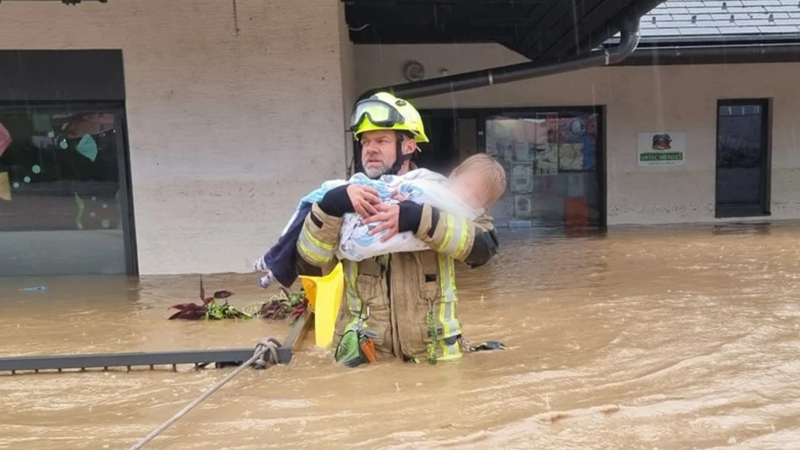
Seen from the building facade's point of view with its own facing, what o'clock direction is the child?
The child is roughly at 11 o'clock from the building facade.

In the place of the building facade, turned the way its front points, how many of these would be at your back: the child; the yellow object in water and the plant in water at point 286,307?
0

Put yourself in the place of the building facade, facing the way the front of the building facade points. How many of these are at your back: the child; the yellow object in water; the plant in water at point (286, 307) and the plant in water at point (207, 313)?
0

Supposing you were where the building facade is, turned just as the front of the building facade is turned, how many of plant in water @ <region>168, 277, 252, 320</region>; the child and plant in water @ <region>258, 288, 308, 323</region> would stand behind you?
0

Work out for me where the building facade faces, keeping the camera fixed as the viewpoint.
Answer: facing the viewer

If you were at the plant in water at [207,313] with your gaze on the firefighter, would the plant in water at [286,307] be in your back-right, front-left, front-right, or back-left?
front-left

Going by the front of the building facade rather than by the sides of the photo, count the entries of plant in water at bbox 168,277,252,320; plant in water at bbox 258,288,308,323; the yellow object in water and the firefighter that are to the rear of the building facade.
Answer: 0

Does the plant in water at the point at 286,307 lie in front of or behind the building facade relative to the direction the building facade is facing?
in front

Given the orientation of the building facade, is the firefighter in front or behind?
in front

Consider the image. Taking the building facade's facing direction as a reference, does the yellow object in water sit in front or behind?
in front
